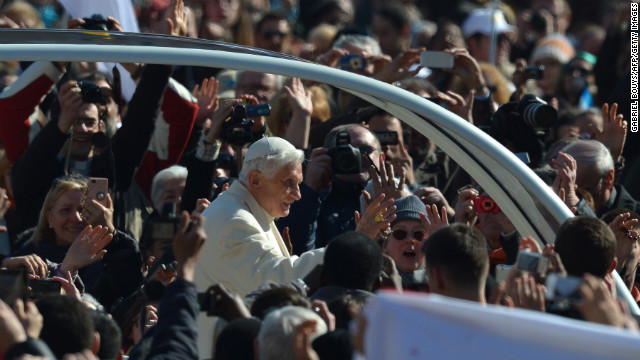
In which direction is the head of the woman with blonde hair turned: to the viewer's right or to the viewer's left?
to the viewer's right

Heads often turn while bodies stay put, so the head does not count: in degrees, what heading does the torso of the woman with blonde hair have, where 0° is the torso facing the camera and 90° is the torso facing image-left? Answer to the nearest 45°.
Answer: approximately 315°
